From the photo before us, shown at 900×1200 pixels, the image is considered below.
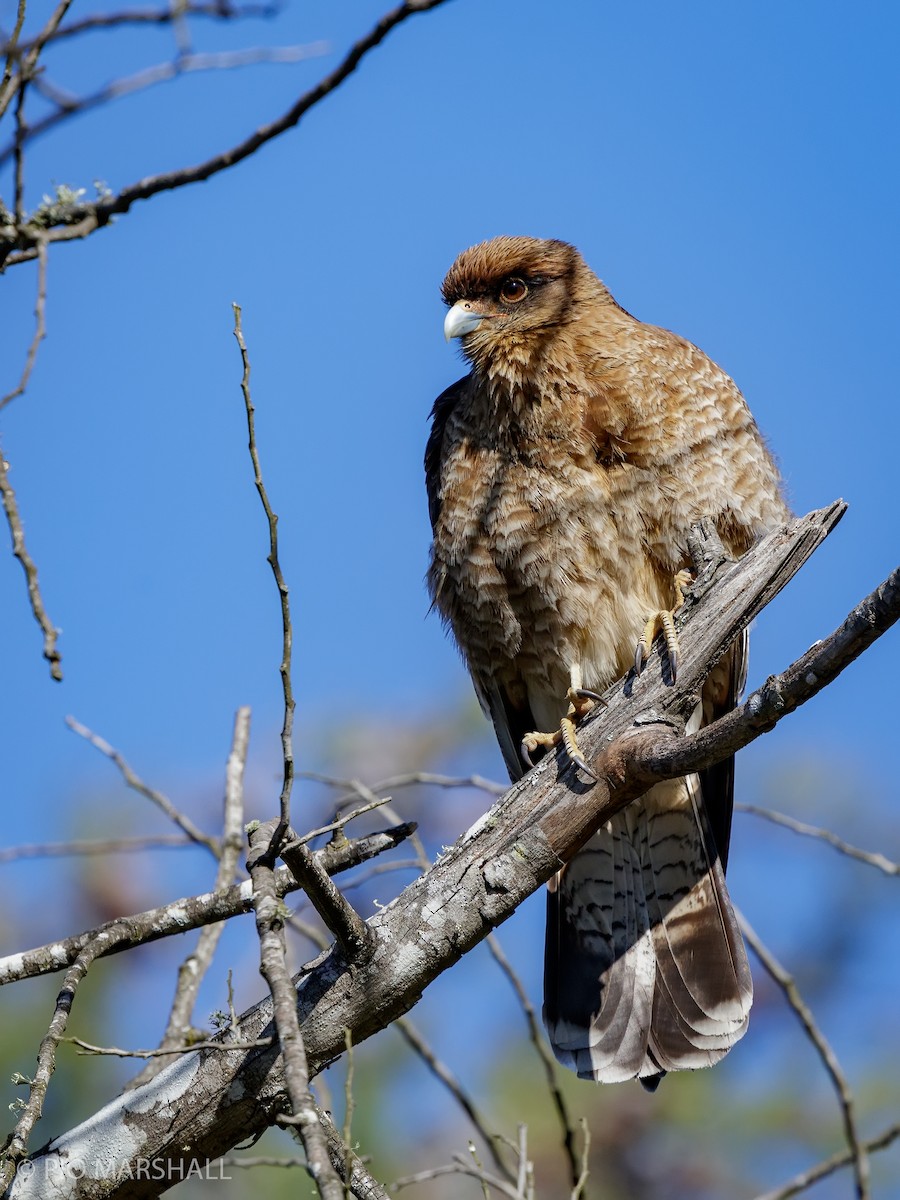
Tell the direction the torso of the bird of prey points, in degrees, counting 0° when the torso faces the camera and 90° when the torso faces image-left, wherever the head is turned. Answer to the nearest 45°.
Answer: approximately 45°
